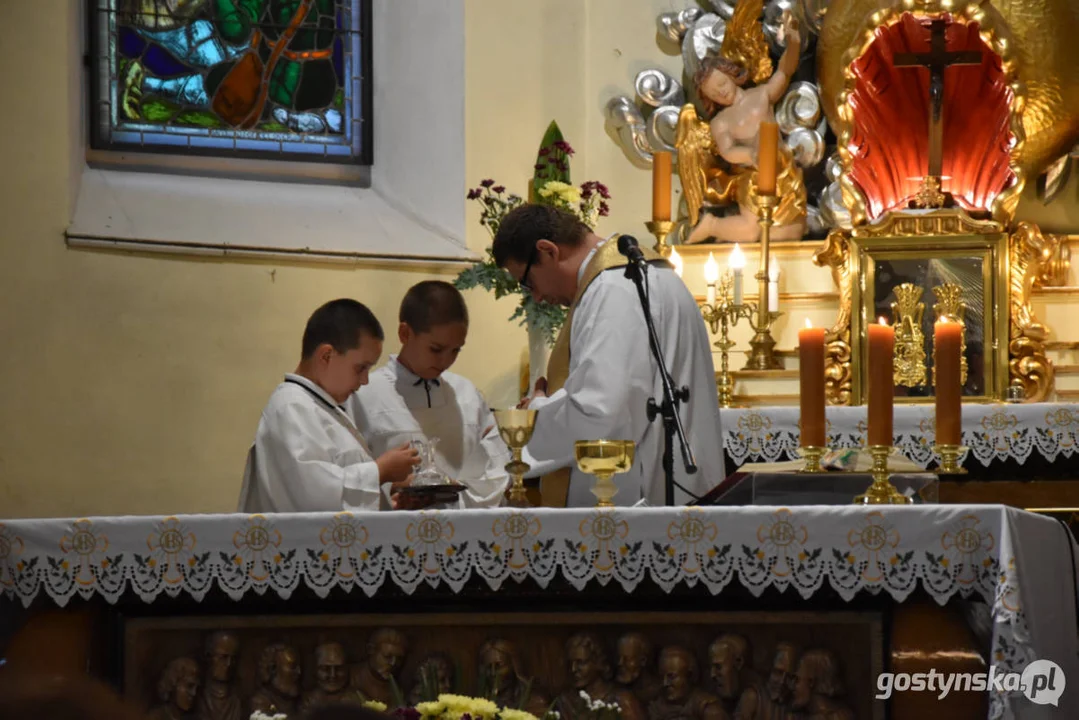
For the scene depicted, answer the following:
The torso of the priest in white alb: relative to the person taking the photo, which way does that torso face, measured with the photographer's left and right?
facing to the left of the viewer

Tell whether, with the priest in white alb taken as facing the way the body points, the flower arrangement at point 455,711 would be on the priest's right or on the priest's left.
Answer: on the priest's left

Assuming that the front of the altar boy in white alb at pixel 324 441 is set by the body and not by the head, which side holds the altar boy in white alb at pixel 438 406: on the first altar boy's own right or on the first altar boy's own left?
on the first altar boy's own left

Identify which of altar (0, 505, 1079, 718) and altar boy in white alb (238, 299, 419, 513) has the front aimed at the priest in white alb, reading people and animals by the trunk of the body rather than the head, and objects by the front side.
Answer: the altar boy in white alb

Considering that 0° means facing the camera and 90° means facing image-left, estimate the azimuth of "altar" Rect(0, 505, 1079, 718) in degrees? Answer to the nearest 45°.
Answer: approximately 0°

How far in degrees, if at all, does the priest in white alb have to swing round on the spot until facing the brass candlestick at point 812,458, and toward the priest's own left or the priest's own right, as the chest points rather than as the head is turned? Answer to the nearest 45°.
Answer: approximately 135° to the priest's own left

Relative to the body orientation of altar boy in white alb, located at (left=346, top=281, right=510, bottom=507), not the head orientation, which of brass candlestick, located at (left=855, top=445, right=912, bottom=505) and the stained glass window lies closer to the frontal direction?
the brass candlestick

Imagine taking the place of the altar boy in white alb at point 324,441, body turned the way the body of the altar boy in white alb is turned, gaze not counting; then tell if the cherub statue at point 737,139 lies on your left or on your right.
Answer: on your left

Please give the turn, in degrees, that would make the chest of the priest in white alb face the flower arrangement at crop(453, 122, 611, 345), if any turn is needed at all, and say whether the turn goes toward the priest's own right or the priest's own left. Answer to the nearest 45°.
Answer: approximately 90° to the priest's own right

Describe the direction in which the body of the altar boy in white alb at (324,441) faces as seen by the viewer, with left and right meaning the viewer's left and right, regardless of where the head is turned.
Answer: facing to the right of the viewer

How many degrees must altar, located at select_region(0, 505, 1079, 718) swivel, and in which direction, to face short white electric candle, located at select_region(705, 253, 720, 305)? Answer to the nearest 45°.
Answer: approximately 180°

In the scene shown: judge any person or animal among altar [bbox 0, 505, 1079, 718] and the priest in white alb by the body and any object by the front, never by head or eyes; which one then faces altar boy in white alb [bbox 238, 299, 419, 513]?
the priest in white alb
